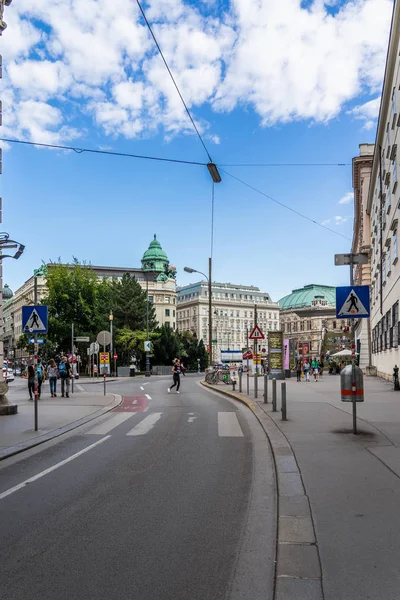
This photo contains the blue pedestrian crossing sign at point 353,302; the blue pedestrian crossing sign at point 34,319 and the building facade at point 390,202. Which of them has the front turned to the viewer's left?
the building facade

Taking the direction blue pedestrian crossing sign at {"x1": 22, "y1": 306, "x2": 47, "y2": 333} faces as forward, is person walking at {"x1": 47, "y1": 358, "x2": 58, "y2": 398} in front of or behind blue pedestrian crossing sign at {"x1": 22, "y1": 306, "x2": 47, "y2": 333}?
behind

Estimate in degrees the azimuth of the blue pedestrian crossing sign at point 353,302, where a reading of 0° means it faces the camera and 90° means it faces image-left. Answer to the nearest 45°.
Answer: approximately 0°

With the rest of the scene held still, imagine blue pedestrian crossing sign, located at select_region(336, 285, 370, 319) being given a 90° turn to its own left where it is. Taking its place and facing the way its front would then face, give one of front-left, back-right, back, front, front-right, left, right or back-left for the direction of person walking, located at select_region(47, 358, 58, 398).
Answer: back-left

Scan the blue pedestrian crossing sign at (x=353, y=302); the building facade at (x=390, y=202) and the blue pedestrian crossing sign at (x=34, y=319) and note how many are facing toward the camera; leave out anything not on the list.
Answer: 2

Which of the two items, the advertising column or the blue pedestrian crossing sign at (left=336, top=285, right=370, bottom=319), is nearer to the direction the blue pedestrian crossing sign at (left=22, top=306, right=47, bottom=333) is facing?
the blue pedestrian crossing sign

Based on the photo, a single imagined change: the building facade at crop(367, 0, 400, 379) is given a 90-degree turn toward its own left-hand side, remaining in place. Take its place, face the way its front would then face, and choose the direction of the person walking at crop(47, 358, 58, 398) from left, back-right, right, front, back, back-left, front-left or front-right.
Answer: front-right

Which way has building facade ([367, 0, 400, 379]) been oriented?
to the viewer's left

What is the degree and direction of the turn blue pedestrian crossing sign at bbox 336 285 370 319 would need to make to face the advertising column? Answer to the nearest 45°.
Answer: approximately 180°

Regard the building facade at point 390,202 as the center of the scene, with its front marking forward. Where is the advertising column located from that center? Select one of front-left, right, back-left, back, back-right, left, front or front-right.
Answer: front-right

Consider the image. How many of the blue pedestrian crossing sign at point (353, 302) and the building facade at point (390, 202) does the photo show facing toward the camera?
1

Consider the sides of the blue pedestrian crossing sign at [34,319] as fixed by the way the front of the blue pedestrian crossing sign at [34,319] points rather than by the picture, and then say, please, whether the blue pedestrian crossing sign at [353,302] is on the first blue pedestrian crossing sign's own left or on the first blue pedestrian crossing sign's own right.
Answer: on the first blue pedestrian crossing sign's own left
